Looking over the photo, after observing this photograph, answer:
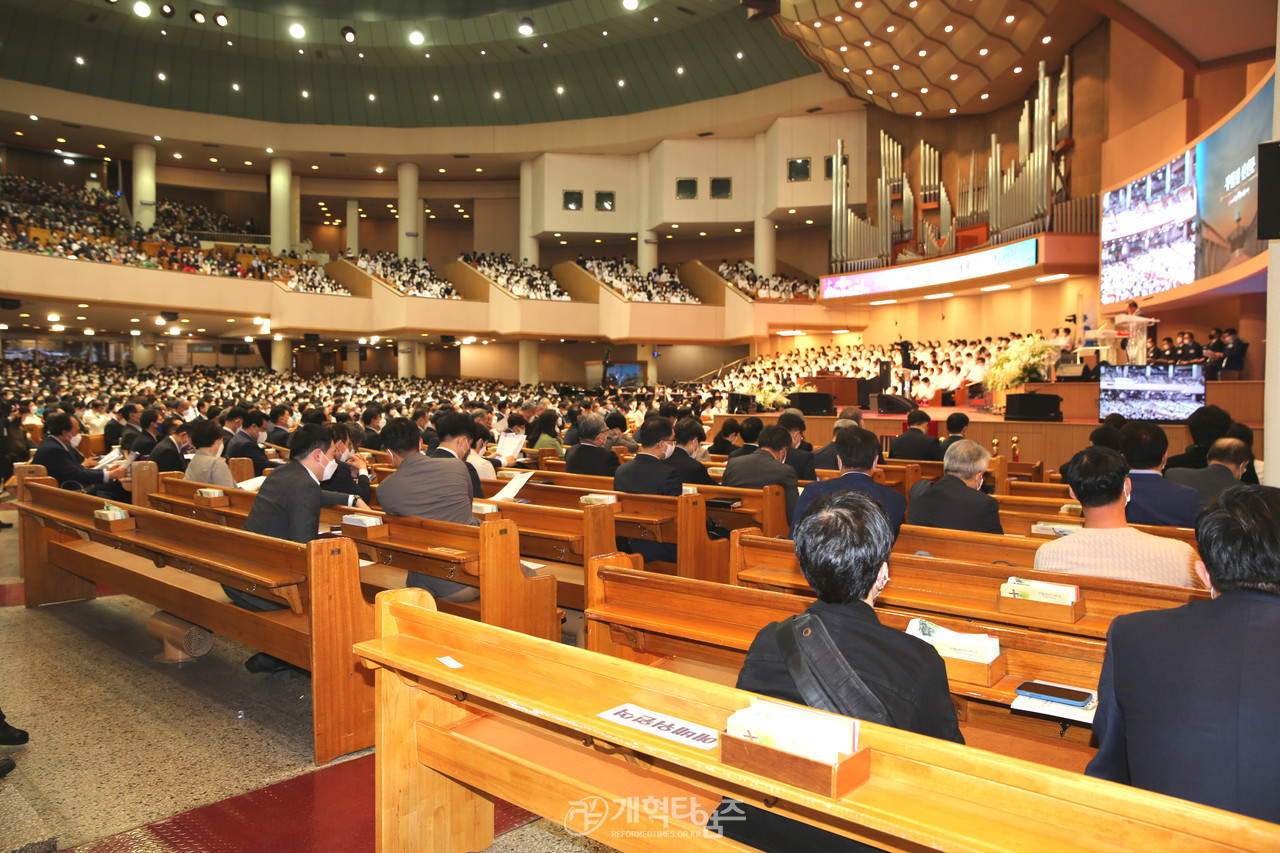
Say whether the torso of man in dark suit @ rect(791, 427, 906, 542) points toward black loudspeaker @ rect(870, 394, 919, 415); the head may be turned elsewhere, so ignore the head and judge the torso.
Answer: yes

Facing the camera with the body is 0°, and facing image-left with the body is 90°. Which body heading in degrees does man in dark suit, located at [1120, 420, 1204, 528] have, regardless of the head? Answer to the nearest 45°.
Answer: approximately 180°

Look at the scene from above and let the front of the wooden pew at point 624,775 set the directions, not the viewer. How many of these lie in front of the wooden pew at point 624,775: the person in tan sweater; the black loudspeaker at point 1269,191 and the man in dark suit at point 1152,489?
3

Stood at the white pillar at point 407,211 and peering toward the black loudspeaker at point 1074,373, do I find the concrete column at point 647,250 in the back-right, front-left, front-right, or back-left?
front-left

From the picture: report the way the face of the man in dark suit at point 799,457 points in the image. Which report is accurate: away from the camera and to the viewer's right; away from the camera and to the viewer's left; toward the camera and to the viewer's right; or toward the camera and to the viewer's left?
away from the camera and to the viewer's right

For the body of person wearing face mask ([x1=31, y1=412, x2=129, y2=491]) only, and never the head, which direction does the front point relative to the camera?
to the viewer's right

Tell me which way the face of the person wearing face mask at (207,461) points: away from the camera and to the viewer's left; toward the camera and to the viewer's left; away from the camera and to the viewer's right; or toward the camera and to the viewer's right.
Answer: away from the camera and to the viewer's right

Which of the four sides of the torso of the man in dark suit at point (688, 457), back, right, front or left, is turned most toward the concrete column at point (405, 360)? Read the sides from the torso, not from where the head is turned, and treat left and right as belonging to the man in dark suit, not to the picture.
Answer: left

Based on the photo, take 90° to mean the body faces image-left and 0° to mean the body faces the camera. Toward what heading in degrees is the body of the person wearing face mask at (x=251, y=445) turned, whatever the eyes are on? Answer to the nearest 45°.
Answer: approximately 270°

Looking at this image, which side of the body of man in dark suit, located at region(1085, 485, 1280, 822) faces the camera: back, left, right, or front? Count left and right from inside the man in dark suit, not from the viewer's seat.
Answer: back

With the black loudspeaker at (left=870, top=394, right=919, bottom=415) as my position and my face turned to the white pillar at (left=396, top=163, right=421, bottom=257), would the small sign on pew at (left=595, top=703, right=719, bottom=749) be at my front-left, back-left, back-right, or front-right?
back-left
